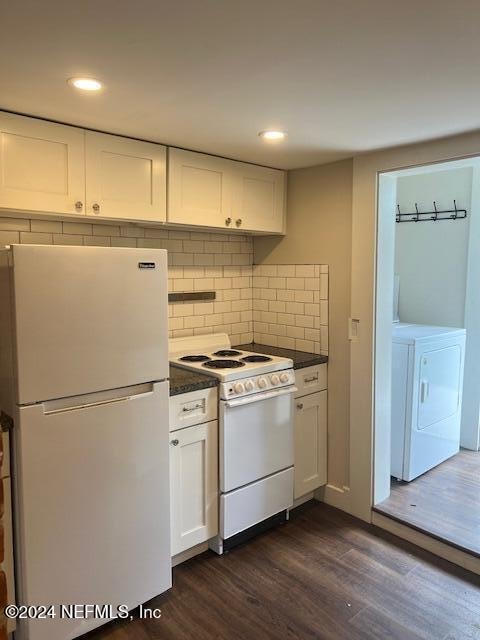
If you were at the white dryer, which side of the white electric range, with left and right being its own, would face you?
left

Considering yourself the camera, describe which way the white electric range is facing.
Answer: facing the viewer and to the right of the viewer

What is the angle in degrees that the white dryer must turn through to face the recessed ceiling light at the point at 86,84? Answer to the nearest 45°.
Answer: approximately 90° to its right

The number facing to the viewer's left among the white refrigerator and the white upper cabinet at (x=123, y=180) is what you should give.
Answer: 0

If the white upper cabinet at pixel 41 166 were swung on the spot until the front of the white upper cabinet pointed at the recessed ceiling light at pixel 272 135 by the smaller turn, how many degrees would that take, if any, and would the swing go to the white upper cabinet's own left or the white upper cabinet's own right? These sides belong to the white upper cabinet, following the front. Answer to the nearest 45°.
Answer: approximately 45° to the white upper cabinet's own left

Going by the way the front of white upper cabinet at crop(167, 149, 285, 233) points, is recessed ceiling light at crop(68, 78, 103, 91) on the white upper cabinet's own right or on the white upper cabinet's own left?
on the white upper cabinet's own right

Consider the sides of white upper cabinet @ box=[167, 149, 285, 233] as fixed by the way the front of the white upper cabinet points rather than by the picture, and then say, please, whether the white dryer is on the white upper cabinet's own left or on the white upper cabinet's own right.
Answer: on the white upper cabinet's own left
